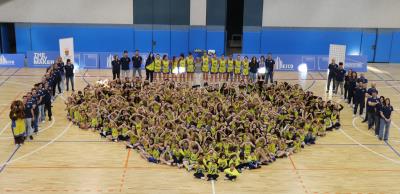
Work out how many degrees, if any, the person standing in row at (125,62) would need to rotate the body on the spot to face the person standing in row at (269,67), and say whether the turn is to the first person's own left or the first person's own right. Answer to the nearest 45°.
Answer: approximately 90° to the first person's own left

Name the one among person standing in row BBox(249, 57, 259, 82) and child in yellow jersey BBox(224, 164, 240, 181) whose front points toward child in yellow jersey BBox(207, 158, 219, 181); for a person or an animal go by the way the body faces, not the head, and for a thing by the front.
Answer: the person standing in row

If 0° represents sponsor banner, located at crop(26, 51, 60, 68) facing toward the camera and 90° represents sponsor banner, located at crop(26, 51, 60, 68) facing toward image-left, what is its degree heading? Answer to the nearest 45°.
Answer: approximately 0°

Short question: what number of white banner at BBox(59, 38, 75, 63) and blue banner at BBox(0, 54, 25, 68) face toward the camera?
2

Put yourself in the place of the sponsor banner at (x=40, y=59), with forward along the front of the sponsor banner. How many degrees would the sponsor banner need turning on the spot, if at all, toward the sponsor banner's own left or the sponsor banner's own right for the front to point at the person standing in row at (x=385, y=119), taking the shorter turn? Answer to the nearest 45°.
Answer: approximately 45° to the sponsor banner's own left

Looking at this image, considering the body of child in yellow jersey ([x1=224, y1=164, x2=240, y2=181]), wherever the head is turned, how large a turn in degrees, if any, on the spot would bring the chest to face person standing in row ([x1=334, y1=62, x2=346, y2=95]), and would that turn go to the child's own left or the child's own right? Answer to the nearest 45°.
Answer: approximately 135° to the child's own left
